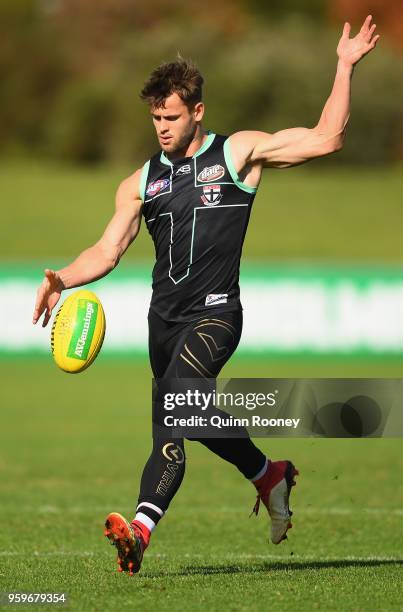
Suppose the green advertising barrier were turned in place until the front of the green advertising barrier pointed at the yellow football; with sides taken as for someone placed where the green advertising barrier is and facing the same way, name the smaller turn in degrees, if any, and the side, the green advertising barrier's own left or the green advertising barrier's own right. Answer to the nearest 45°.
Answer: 0° — it already faces it

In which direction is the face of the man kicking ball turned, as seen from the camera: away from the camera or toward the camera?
toward the camera

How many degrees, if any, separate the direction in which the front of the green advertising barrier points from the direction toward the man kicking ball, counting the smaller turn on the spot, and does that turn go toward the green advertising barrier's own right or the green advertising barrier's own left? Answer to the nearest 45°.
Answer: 0° — it already faces them

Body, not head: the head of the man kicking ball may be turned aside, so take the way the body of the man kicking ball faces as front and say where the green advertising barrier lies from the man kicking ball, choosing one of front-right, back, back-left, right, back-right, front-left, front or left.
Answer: back-right

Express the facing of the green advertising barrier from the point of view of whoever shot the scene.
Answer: facing the viewer

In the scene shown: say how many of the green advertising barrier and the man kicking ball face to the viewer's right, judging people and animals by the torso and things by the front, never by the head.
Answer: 0

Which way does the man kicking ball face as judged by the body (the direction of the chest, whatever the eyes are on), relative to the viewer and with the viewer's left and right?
facing the viewer and to the left of the viewer
